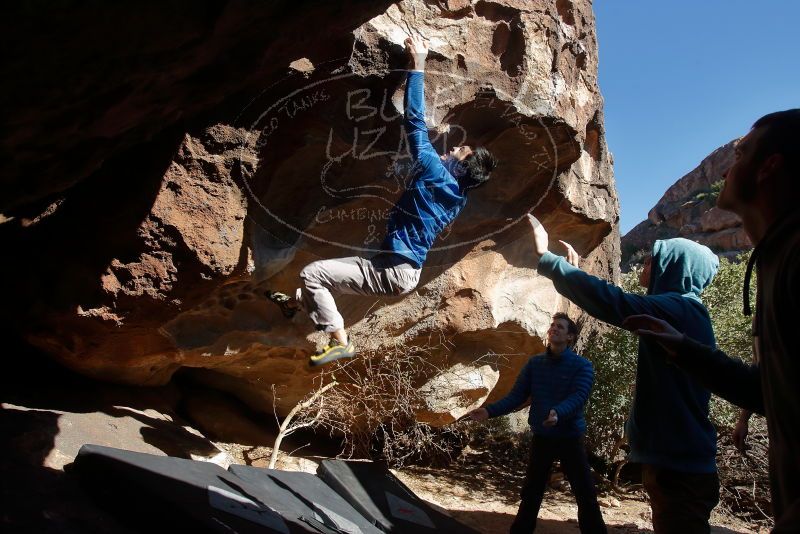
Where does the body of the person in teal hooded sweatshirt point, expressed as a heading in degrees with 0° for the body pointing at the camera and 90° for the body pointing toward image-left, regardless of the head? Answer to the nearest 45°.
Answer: approximately 90°

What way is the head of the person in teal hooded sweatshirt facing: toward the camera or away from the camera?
away from the camera

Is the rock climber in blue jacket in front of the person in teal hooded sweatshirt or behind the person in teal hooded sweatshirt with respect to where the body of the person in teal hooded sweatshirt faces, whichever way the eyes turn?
in front

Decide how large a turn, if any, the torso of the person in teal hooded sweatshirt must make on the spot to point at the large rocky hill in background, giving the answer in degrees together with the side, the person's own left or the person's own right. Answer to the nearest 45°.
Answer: approximately 90° to the person's own right
